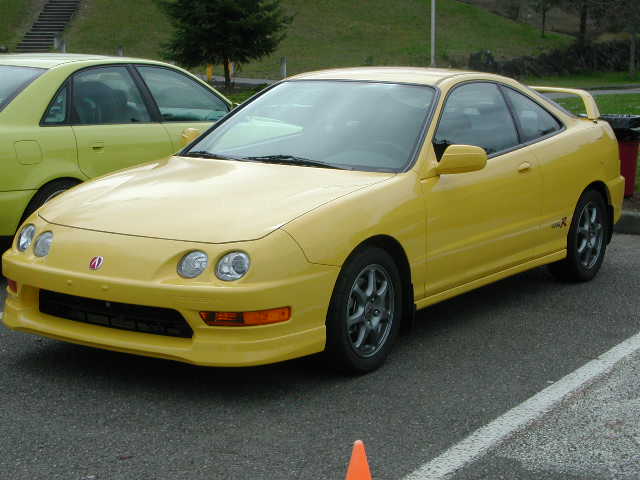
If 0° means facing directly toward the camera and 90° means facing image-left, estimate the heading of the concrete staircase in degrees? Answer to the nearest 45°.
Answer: approximately 0°

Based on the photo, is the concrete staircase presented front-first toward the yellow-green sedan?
yes

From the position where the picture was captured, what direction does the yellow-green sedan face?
facing away from the viewer and to the right of the viewer

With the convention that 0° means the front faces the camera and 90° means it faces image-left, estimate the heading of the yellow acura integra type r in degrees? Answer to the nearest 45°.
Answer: approximately 45°

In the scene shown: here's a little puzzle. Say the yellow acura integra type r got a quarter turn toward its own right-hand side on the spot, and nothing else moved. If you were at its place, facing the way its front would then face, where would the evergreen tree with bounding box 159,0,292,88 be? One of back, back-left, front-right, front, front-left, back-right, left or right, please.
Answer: front-right

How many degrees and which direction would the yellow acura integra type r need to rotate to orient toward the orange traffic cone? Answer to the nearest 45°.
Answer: approximately 45° to its left

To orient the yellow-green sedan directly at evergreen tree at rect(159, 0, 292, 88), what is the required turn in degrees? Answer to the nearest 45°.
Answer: approximately 45° to its left

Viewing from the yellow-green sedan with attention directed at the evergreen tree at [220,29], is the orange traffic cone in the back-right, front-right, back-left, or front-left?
back-right

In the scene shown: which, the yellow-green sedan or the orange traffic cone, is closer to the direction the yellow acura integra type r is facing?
the orange traffic cone

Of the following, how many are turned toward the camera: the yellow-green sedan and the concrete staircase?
1

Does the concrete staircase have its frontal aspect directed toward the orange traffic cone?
yes
